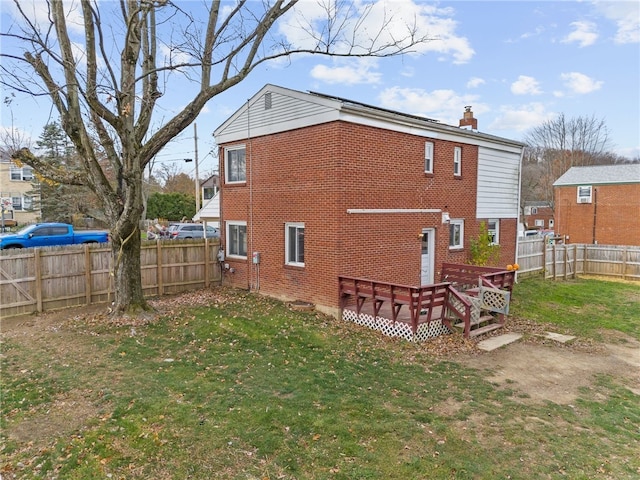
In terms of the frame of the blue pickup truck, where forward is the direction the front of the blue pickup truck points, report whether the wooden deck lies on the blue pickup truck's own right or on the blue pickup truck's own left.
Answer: on the blue pickup truck's own left

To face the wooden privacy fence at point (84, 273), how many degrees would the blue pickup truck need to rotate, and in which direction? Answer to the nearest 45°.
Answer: approximately 90° to its left

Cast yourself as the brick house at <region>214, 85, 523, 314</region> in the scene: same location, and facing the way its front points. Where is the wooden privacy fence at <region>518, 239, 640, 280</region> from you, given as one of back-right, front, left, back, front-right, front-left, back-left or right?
right

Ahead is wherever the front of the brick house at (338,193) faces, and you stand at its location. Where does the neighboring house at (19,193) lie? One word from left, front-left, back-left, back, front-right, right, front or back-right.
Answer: front

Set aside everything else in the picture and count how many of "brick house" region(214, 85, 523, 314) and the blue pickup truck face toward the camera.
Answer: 0

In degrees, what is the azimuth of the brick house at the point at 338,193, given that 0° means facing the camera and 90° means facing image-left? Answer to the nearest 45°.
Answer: approximately 135°

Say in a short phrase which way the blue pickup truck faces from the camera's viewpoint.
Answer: facing to the left of the viewer

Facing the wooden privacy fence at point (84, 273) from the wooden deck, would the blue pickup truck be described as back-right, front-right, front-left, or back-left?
front-right

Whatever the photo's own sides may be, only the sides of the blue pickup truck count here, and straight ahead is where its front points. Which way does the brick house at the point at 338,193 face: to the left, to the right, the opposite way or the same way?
to the right

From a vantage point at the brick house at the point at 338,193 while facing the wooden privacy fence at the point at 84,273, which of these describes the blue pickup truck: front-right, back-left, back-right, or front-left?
front-right

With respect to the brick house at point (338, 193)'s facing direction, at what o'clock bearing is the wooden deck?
The wooden deck is roughly at 6 o'clock from the brick house.

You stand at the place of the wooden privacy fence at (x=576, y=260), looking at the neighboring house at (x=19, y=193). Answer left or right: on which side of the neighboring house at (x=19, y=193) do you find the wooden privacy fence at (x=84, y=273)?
left

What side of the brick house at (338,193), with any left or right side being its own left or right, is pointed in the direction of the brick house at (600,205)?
right

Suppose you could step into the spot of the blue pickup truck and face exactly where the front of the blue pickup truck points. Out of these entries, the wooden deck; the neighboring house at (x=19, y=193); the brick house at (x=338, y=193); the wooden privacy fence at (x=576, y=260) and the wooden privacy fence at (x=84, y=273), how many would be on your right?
1
